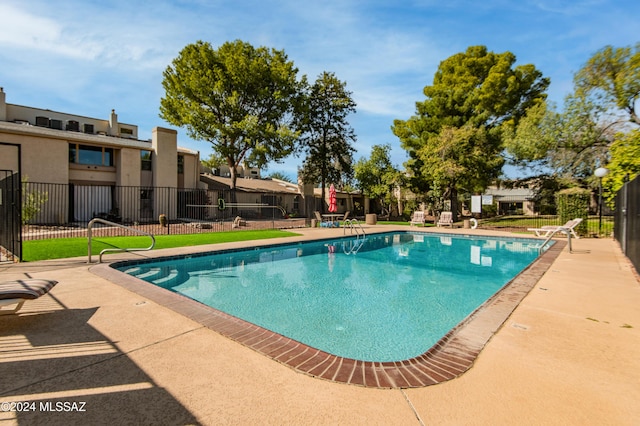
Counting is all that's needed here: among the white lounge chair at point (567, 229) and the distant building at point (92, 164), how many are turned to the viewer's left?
1

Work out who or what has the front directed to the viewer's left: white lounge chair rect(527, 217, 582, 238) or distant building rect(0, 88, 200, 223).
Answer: the white lounge chair

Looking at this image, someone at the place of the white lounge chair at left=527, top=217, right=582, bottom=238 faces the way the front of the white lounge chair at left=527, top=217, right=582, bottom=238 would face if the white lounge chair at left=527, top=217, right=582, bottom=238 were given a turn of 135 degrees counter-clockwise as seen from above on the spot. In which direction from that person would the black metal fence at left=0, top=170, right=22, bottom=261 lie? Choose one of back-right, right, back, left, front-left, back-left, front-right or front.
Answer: right

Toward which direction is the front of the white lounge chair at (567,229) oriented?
to the viewer's left

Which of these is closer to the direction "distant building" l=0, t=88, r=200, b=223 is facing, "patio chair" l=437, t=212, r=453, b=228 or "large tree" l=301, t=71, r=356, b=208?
the patio chair

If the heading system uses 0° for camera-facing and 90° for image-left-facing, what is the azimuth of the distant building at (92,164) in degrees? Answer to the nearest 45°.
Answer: approximately 315°

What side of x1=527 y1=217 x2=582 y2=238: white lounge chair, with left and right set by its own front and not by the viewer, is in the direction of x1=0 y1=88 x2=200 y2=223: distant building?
front

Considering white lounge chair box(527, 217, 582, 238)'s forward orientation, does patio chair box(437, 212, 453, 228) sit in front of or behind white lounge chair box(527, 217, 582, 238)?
in front

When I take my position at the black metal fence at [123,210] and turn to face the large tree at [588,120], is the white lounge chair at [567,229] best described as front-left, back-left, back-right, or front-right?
front-right
